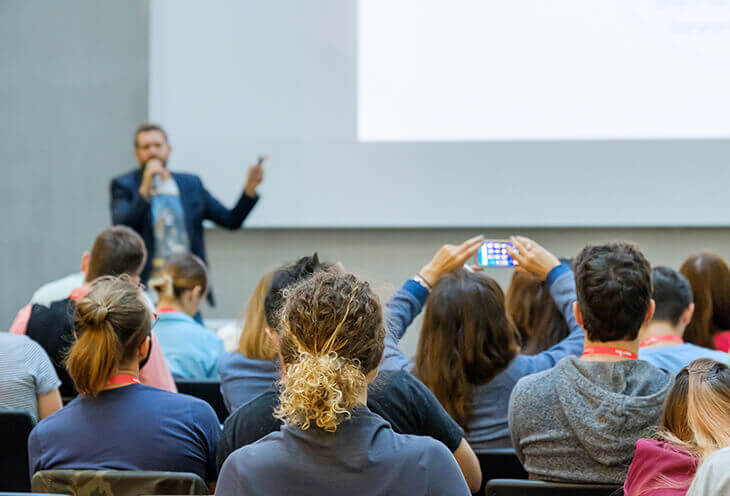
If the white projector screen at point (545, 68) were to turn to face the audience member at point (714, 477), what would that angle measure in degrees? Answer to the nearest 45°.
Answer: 0° — it already faces them

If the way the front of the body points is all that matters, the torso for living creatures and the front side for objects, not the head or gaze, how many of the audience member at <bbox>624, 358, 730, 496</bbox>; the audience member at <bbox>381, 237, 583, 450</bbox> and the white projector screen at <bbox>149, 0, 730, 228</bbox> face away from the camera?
2

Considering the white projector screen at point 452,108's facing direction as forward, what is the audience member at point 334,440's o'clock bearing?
The audience member is roughly at 12 o'clock from the white projector screen.

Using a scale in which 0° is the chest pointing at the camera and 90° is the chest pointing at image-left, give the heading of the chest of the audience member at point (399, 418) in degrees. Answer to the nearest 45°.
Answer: approximately 180°

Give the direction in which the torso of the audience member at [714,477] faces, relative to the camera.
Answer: away from the camera

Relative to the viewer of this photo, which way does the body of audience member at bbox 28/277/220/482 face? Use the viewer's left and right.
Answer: facing away from the viewer

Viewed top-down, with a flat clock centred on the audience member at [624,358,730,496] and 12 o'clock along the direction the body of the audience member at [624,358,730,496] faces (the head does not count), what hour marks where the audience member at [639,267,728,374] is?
the audience member at [639,267,728,374] is roughly at 12 o'clock from the audience member at [624,358,730,496].

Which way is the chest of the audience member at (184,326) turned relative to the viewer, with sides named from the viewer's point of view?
facing away from the viewer and to the right of the viewer

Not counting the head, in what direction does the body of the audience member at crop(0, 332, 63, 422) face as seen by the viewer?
away from the camera

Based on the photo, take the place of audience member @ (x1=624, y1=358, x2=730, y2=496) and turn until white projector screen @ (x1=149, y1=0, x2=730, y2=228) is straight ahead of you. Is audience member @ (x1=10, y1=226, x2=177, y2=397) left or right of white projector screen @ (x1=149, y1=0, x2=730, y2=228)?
left

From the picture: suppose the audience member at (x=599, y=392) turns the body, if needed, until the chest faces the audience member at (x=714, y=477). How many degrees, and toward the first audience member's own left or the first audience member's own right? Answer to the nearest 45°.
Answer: approximately 180°

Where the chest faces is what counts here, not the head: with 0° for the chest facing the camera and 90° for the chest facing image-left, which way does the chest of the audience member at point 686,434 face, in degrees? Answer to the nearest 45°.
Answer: approximately 180°

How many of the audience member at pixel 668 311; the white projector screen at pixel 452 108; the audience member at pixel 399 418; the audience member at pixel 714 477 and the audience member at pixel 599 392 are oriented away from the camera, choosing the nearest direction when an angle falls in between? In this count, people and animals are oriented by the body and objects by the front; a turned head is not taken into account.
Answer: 4

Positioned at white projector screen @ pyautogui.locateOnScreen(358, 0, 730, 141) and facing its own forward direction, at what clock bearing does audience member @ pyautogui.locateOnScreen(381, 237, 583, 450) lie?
The audience member is roughly at 12 o'clock from the white projector screen.

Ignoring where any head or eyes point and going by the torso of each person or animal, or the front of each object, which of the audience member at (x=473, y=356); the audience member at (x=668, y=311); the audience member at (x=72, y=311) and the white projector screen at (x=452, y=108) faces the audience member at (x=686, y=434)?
the white projector screen

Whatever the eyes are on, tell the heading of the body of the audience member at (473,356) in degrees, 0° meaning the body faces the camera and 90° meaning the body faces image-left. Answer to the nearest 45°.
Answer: approximately 180°
